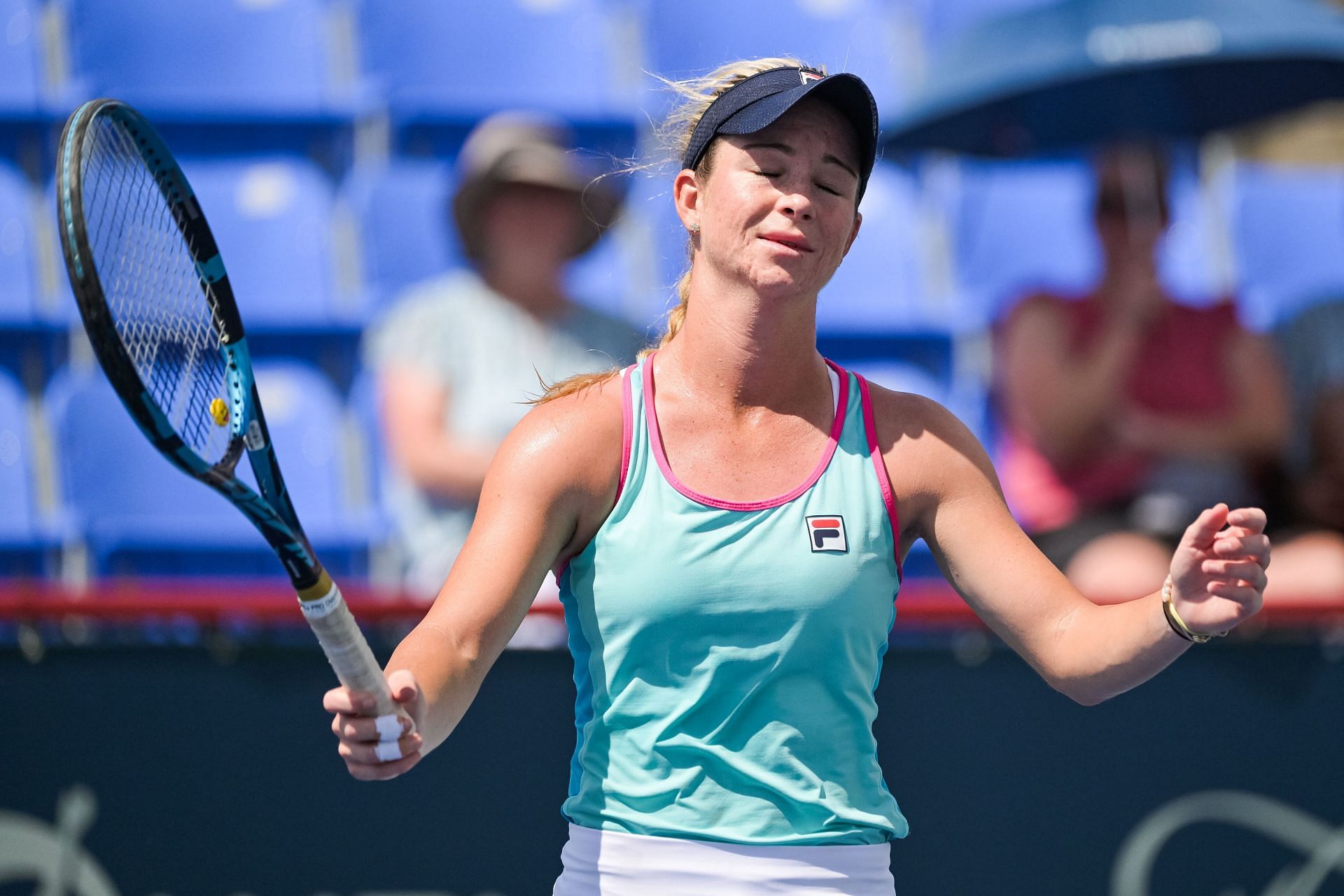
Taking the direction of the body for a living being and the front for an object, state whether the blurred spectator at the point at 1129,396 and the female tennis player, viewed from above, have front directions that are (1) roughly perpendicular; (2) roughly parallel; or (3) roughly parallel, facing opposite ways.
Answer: roughly parallel

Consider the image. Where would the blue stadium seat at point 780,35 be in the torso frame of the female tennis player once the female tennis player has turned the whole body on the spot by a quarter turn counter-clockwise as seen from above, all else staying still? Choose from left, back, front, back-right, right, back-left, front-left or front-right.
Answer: left

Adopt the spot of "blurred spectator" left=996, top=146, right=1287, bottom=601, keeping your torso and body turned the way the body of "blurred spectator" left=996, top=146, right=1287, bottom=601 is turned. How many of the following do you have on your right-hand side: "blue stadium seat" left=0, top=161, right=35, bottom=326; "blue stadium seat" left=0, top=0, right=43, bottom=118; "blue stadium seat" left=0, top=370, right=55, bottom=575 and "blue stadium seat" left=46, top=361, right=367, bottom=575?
4

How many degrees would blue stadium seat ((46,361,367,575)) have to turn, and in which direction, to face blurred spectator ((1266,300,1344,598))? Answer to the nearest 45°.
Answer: approximately 45° to its left

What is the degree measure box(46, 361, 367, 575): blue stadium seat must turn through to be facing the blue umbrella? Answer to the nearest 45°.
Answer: approximately 90° to its left

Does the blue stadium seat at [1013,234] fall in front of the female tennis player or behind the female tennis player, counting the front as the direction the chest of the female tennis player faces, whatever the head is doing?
behind

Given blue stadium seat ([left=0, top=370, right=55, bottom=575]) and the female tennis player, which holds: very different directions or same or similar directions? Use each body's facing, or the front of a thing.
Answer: same or similar directions

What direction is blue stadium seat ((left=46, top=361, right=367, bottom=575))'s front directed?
toward the camera

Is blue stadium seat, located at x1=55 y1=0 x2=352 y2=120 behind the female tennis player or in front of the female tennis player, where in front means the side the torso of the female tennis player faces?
behind

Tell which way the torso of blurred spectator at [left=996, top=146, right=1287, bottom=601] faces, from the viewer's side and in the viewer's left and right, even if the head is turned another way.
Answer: facing the viewer

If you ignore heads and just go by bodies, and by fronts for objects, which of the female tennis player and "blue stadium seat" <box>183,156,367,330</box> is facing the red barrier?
the blue stadium seat

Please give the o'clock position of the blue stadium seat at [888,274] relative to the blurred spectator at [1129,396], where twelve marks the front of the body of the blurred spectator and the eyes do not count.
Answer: The blue stadium seat is roughly at 5 o'clock from the blurred spectator.
